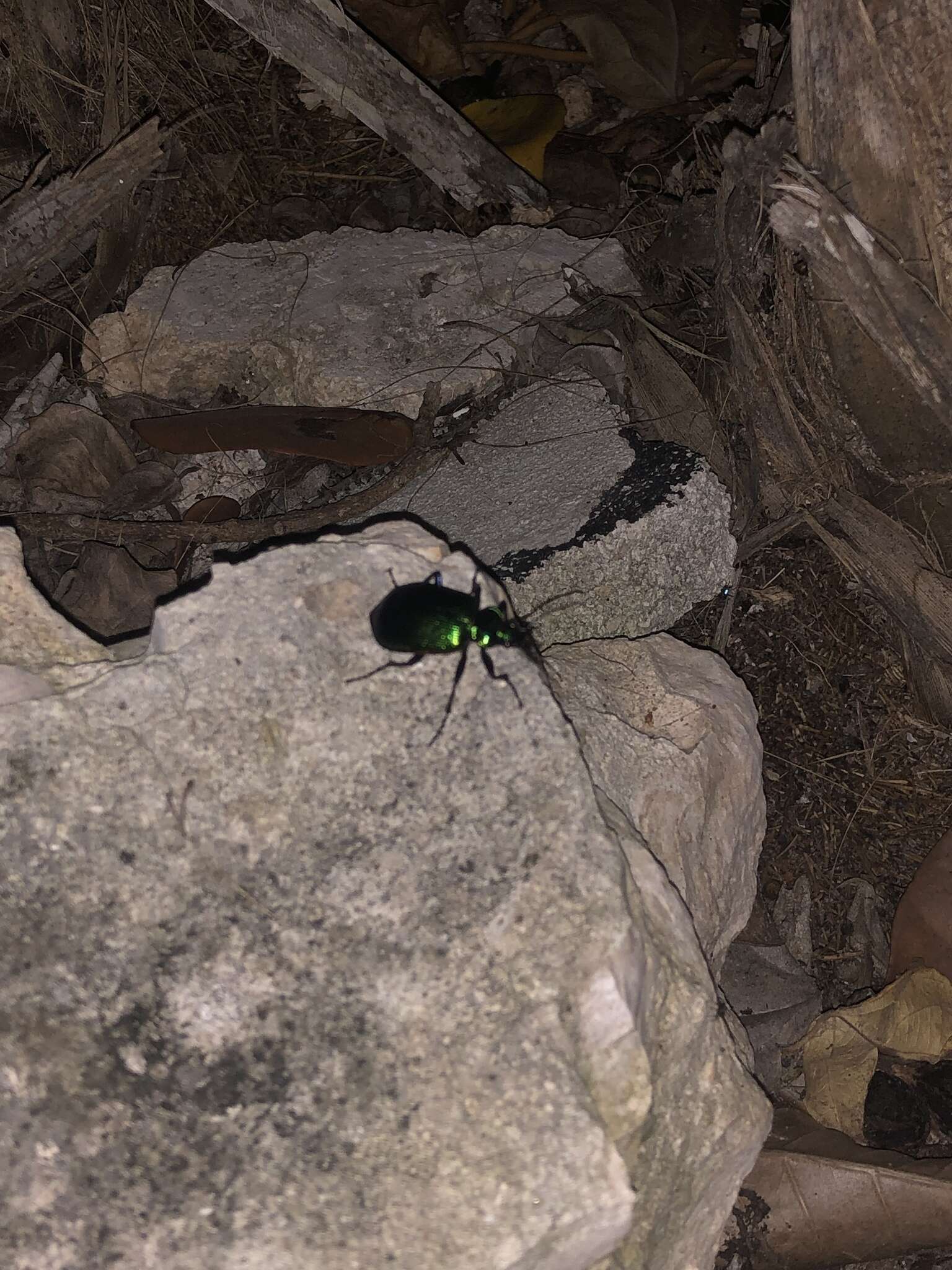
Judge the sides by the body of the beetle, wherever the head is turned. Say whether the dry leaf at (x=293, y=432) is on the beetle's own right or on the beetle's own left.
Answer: on the beetle's own left

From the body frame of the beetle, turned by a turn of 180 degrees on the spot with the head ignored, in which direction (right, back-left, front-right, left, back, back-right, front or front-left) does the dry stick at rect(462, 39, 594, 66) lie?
right

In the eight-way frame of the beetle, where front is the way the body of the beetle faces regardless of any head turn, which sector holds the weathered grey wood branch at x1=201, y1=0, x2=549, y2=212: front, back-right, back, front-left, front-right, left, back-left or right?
left

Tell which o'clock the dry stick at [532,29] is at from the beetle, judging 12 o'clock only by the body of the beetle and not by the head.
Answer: The dry stick is roughly at 9 o'clock from the beetle.

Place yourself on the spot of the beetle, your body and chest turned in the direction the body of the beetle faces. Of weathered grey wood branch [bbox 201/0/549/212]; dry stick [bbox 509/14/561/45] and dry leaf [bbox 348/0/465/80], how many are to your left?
3

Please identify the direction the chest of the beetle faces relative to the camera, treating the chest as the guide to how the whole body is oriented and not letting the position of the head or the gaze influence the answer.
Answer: to the viewer's right

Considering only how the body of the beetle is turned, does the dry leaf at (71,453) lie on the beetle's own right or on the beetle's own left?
on the beetle's own left

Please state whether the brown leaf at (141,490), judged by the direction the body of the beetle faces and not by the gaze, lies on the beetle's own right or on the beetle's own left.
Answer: on the beetle's own left
